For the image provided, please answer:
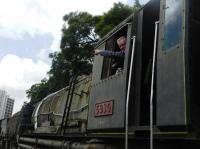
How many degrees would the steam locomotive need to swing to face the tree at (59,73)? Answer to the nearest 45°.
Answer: approximately 45° to its right

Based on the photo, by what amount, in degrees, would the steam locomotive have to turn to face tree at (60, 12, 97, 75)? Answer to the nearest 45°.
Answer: approximately 45° to its right

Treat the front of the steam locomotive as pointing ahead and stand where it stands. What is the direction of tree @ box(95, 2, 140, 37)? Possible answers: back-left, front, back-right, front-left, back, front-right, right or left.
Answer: front-right

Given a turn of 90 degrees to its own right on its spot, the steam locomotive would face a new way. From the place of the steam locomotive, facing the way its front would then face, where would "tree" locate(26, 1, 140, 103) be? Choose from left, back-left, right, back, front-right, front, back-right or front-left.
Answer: front-left

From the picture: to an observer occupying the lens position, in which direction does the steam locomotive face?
facing away from the viewer and to the left of the viewer
